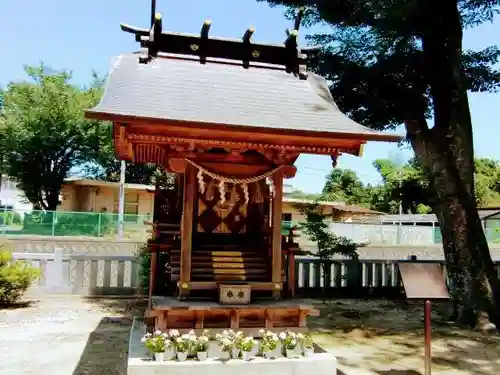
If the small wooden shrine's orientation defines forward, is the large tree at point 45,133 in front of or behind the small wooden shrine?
behind

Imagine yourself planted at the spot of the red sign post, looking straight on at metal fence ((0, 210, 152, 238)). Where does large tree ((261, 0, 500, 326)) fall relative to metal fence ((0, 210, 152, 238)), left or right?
right

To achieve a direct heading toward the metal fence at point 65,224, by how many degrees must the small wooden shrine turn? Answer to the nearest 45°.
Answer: approximately 135° to its right

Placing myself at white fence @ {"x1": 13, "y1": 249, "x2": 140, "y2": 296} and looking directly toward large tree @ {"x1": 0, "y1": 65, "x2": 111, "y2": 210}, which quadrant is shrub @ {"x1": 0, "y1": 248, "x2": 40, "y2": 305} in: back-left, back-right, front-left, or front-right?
back-left

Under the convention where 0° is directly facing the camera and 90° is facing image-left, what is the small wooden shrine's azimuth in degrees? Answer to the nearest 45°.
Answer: approximately 0°

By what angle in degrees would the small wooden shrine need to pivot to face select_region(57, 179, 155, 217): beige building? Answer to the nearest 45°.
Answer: approximately 180°
